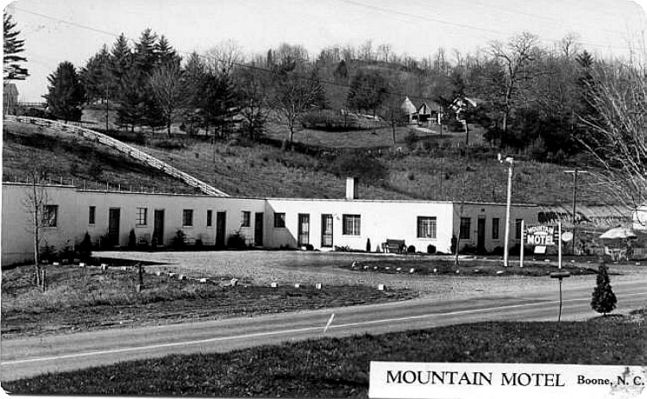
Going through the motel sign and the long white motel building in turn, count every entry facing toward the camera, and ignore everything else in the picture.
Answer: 2

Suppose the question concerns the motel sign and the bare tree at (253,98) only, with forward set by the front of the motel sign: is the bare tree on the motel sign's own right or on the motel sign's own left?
on the motel sign's own right

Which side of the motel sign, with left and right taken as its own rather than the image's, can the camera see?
front

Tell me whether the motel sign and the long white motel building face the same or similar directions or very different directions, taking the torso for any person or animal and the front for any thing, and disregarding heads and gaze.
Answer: same or similar directions

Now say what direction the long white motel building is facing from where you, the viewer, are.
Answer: facing the viewer
